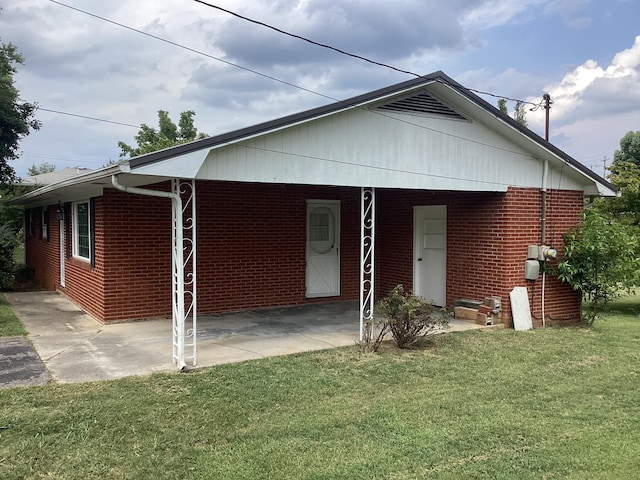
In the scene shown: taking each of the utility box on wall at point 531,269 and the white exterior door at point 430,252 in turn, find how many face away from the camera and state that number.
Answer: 0

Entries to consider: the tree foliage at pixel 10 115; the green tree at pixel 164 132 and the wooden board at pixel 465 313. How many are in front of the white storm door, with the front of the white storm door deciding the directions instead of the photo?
1

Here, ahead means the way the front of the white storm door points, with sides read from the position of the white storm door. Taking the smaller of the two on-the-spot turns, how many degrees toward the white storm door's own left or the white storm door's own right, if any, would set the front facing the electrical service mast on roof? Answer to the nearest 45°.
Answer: approximately 90° to the white storm door's own left

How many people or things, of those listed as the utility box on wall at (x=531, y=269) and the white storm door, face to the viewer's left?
0

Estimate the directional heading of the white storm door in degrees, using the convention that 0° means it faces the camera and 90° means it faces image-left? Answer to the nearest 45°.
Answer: approximately 315°

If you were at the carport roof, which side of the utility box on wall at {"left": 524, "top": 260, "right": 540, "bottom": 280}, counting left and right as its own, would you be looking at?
right

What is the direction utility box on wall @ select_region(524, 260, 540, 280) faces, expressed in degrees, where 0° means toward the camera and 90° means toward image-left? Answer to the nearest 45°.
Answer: approximately 315°

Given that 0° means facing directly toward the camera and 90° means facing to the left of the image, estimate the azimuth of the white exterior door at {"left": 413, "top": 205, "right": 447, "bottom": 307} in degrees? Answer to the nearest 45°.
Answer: approximately 45°

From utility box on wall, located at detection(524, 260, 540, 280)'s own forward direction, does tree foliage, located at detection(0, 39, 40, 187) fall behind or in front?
behind
